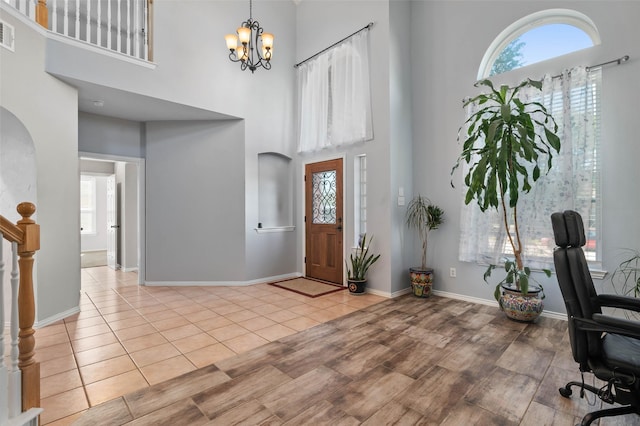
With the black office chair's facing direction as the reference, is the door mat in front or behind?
behind

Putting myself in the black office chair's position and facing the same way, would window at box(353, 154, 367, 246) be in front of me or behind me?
behind

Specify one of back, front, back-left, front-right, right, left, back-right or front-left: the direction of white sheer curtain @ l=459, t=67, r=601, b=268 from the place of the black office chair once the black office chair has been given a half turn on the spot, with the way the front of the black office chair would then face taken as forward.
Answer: front-right

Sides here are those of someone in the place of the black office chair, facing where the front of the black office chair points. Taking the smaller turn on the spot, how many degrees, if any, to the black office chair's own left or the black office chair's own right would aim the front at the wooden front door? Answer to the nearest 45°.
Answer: approximately 180°

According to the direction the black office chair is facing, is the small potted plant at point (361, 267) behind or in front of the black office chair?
behind

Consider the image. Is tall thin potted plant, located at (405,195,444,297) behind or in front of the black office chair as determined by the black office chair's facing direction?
behind
